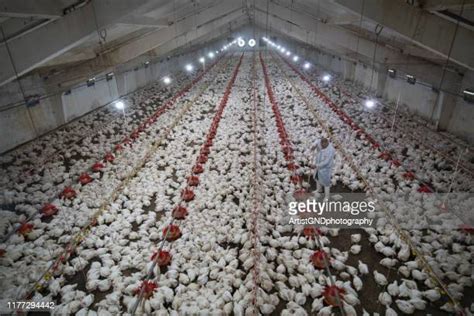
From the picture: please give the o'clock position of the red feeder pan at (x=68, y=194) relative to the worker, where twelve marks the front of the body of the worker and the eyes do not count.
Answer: The red feeder pan is roughly at 1 o'clock from the worker.

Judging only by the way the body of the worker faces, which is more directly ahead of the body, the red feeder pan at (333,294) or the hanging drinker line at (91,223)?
the hanging drinker line

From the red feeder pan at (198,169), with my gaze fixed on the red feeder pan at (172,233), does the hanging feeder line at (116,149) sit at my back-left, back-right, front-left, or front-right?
back-right

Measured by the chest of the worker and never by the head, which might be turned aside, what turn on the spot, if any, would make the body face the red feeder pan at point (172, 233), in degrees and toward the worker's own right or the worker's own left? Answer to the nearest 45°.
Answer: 0° — they already face it

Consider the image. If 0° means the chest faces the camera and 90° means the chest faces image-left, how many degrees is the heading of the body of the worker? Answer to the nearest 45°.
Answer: approximately 45°

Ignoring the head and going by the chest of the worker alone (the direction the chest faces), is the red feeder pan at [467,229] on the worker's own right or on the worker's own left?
on the worker's own left

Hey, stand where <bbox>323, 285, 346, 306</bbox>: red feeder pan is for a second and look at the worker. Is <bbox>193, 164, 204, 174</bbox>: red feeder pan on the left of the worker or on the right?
left

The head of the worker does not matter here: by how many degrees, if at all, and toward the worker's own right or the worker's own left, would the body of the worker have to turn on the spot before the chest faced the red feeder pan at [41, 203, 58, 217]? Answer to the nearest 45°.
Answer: approximately 45° to the worker's own right

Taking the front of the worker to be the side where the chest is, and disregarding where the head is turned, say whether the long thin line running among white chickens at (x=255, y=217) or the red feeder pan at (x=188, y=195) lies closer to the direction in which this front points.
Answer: the long thin line running among white chickens

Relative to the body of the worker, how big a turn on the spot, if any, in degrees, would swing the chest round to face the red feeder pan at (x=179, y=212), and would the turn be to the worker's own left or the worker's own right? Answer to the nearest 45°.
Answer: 0° — they already face it

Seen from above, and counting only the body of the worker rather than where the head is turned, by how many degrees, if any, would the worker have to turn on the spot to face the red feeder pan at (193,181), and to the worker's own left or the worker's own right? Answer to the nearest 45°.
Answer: approximately 45° to the worker's own right

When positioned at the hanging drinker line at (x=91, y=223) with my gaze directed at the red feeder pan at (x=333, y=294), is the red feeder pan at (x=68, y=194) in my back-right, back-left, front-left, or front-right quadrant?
back-left
